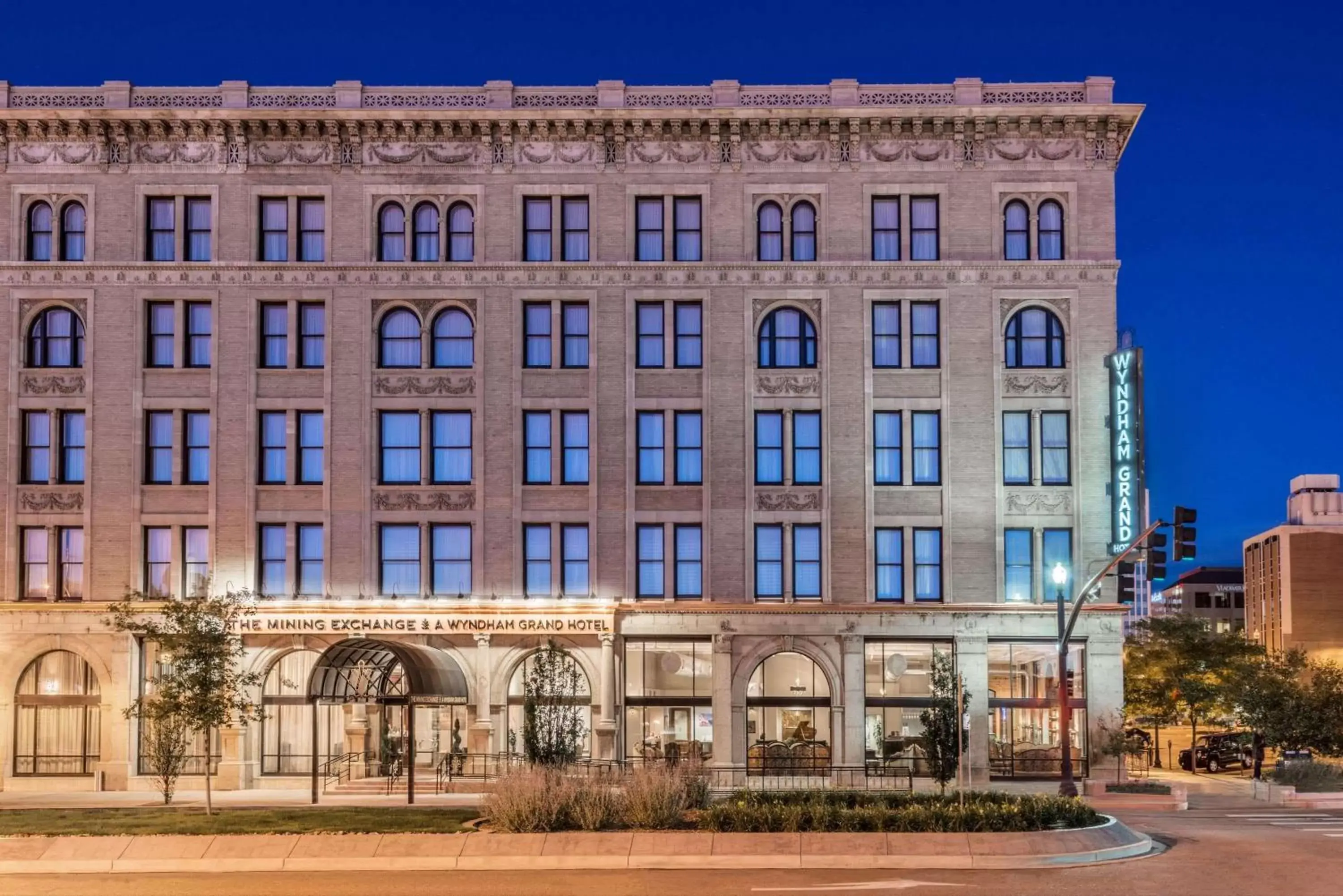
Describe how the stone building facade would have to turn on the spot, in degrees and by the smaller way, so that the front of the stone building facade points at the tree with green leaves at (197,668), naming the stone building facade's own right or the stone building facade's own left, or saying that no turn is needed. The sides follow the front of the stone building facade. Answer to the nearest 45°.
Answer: approximately 45° to the stone building facade's own right

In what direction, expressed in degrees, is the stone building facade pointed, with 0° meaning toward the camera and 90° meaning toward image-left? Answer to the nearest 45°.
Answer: approximately 0°
